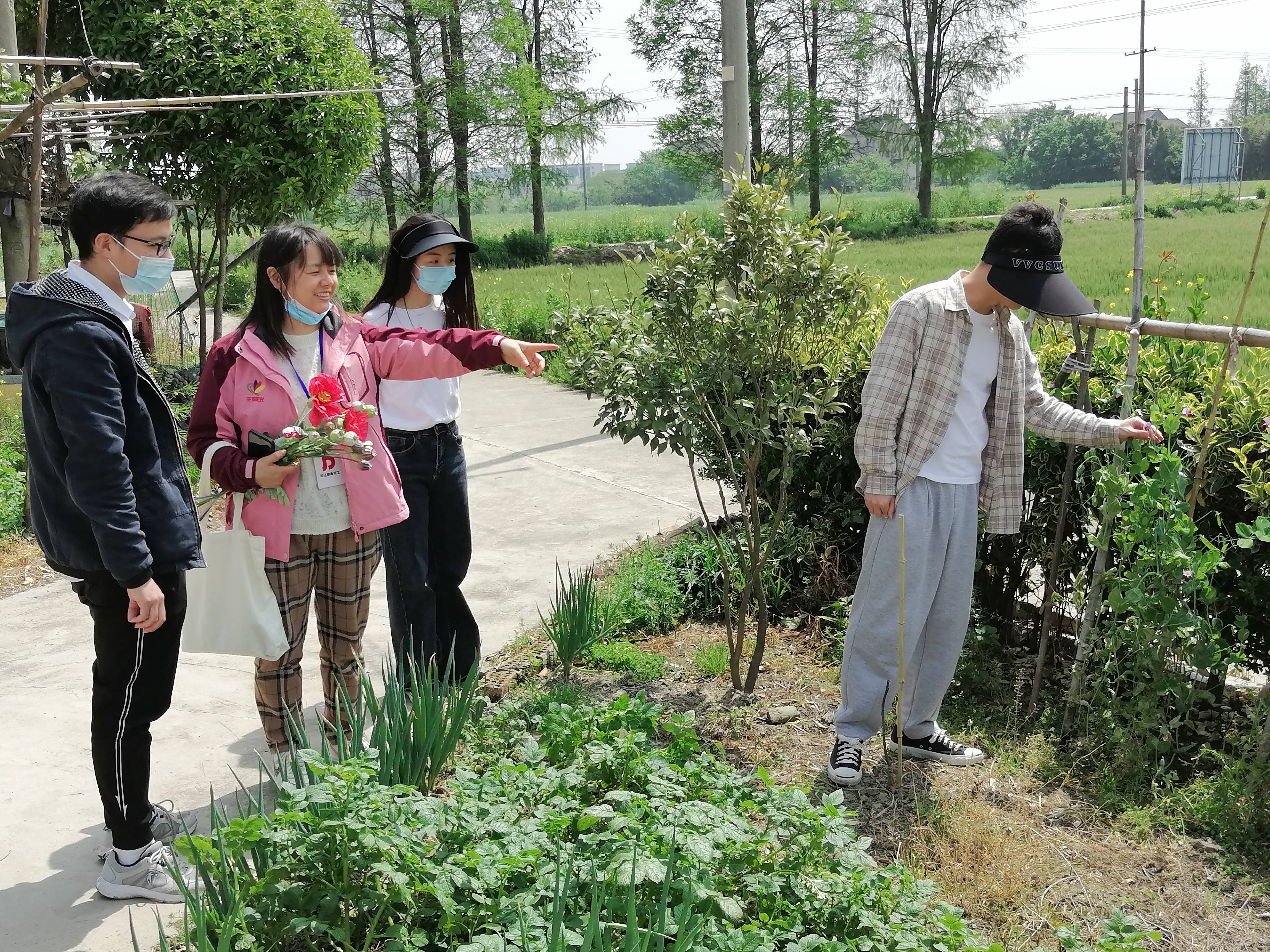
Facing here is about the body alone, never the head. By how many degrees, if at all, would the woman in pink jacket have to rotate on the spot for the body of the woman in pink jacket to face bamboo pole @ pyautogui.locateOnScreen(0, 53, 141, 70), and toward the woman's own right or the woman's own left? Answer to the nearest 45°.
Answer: approximately 180°

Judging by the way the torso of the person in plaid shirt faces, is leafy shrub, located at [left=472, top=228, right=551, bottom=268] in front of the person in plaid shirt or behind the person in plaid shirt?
behind

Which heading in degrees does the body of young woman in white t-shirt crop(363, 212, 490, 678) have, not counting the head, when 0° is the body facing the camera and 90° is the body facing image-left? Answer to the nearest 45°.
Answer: approximately 315°

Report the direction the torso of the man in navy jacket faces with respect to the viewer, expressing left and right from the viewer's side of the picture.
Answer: facing to the right of the viewer

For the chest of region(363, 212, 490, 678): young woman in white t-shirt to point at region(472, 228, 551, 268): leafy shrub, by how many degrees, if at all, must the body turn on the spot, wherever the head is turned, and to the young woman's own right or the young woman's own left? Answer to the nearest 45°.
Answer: approximately 135° to the young woman's own left

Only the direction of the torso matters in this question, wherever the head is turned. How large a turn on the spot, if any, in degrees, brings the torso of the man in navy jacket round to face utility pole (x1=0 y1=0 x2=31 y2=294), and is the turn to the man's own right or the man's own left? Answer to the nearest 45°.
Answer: approximately 90° to the man's own left

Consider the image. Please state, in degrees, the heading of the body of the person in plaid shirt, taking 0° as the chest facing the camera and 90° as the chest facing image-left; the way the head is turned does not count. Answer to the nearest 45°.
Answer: approximately 315°
